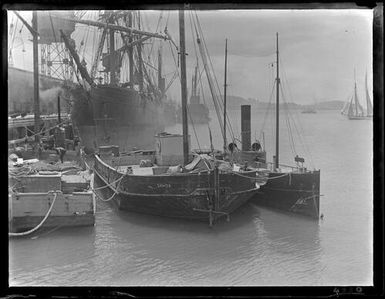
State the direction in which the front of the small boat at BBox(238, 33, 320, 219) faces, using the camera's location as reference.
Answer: facing the viewer and to the right of the viewer

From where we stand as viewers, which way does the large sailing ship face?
facing the viewer and to the left of the viewer

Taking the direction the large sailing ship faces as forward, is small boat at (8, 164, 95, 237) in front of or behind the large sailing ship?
in front

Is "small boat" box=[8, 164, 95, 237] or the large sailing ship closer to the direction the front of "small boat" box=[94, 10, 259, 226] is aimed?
the small boat
